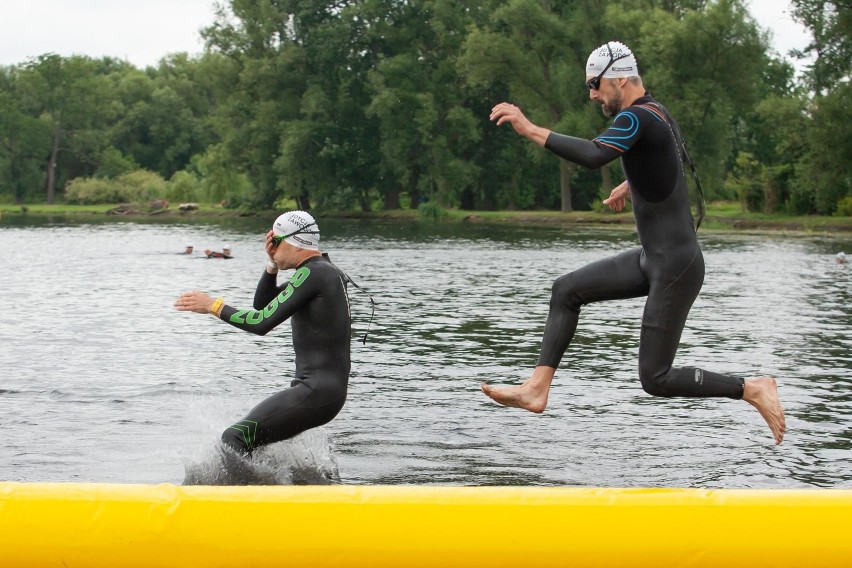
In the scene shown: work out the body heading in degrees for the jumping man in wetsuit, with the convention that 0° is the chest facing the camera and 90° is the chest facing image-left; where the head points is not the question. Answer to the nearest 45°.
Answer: approximately 90°

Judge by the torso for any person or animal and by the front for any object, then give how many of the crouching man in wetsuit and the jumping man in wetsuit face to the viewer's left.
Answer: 2

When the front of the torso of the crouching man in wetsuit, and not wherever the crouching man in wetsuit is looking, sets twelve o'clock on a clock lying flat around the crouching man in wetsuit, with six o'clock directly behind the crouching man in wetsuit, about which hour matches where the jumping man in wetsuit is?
The jumping man in wetsuit is roughly at 7 o'clock from the crouching man in wetsuit.

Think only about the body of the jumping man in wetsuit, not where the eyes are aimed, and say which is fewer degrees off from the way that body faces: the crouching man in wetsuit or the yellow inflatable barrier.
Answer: the crouching man in wetsuit

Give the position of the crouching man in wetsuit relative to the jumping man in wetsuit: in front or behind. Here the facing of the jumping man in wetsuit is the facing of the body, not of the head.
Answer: in front

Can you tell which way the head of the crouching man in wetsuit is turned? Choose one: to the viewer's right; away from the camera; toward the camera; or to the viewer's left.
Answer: to the viewer's left

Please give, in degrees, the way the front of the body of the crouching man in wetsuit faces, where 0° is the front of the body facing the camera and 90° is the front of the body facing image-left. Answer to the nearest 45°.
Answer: approximately 90°
